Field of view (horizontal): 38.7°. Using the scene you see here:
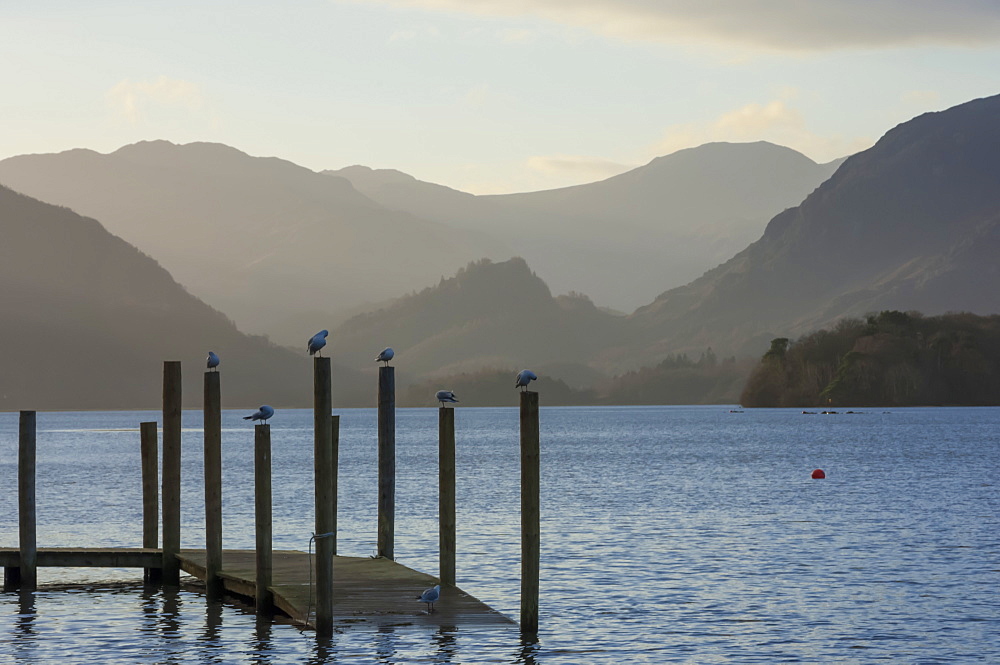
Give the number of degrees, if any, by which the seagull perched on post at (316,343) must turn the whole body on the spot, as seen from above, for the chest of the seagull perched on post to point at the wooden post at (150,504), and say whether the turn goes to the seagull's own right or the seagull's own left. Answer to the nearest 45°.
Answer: approximately 135° to the seagull's own left

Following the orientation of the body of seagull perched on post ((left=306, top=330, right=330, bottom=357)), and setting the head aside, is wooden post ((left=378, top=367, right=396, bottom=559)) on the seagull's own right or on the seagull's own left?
on the seagull's own left

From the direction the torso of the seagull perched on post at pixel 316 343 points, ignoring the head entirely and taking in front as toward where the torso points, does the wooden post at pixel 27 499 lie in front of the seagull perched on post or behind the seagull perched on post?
behind

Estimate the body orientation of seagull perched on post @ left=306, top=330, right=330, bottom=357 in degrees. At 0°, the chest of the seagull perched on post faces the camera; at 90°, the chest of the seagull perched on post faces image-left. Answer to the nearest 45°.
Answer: approximately 270°

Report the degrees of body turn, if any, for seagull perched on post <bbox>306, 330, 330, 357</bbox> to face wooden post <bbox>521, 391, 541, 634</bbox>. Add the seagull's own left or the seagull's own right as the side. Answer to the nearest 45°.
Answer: approximately 45° to the seagull's own right

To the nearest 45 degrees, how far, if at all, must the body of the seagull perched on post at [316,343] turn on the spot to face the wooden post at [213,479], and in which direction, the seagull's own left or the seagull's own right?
approximately 135° to the seagull's own left
